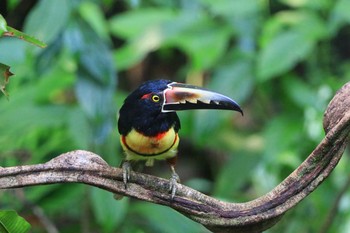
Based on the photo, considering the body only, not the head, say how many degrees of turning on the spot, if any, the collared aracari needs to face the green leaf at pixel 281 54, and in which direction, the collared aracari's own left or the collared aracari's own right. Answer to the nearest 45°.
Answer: approximately 135° to the collared aracari's own left

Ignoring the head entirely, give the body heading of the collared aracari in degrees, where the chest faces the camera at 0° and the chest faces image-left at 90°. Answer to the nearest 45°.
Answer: approximately 0°
